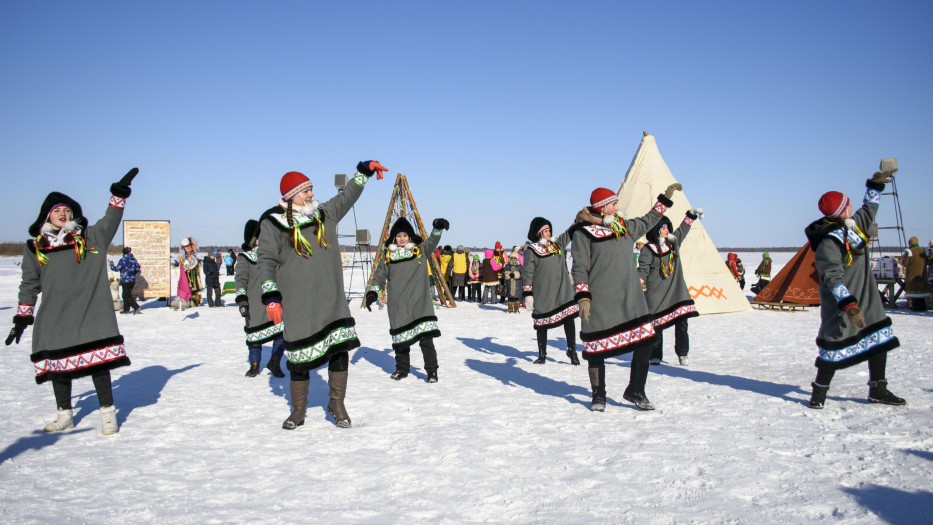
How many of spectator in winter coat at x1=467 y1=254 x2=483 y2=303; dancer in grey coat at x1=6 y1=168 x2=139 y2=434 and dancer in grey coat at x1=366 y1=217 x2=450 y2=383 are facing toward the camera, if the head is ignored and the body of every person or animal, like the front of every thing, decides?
3

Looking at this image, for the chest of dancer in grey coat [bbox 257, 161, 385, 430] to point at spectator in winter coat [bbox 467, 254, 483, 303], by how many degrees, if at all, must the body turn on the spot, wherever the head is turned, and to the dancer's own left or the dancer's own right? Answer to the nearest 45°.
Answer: approximately 135° to the dancer's own left

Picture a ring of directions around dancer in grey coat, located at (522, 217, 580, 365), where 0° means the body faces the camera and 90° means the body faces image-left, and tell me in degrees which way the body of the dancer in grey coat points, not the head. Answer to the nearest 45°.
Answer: approximately 315°

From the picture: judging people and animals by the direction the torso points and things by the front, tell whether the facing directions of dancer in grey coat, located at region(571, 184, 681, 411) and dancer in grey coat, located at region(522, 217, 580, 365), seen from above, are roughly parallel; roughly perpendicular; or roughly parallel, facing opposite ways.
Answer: roughly parallel

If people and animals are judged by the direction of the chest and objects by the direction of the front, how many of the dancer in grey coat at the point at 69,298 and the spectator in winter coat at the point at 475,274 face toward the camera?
2

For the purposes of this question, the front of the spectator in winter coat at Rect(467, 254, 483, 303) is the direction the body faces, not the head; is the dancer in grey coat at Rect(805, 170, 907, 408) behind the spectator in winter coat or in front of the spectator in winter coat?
in front

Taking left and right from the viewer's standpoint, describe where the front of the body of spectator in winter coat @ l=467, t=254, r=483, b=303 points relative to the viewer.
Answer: facing the viewer

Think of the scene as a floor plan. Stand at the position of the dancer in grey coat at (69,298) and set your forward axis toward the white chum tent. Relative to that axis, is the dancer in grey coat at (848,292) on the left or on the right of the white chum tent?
right

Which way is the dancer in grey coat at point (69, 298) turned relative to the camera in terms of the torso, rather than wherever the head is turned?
toward the camera

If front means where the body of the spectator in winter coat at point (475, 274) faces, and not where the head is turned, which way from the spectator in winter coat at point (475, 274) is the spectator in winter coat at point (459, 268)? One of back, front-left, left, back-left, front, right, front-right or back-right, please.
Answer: front-right

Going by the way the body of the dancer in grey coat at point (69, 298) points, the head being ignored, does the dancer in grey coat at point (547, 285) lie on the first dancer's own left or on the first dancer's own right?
on the first dancer's own left

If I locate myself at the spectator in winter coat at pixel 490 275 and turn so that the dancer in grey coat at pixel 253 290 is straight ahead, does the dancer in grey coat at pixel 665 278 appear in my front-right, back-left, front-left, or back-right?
front-left

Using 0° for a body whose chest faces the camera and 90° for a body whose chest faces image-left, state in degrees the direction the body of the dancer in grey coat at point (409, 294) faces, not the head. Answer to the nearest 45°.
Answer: approximately 0°

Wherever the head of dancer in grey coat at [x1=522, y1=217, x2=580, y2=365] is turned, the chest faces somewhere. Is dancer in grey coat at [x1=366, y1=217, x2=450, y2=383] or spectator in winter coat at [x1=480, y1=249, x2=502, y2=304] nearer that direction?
the dancer in grey coat

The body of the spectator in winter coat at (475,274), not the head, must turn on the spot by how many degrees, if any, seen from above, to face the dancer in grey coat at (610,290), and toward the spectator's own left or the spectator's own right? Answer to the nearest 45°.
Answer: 0° — they already face them

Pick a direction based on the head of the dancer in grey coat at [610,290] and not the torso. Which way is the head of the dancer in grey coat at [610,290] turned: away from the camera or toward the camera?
toward the camera
